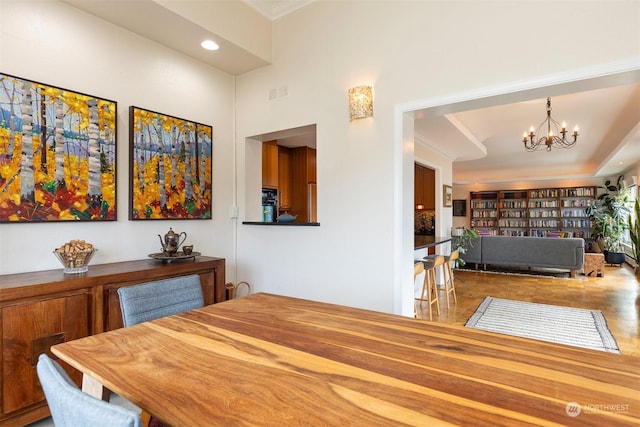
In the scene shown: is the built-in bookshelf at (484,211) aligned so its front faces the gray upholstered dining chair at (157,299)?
yes

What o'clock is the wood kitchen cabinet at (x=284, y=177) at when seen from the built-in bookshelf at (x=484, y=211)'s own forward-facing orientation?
The wood kitchen cabinet is roughly at 1 o'clock from the built-in bookshelf.

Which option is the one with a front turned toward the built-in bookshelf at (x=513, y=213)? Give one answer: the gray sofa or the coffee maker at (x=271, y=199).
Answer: the gray sofa

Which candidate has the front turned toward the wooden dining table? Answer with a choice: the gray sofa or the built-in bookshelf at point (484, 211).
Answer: the built-in bookshelf

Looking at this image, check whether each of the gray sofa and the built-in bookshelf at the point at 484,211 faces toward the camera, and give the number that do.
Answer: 1

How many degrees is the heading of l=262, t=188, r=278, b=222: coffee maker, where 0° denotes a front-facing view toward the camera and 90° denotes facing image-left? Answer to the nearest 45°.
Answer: approximately 45°

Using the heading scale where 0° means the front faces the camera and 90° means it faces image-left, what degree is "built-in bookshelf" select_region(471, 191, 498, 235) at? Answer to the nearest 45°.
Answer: approximately 0°

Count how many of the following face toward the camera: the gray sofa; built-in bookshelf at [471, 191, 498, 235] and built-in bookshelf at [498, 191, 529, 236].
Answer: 2

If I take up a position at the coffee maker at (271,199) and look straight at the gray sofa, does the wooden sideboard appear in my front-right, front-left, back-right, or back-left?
back-right

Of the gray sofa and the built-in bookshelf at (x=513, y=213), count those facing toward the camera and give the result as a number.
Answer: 1

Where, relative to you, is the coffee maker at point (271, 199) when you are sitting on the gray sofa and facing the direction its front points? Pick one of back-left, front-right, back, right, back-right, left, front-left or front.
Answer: back-left

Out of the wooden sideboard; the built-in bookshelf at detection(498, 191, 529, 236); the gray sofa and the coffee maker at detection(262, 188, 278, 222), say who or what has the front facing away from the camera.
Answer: the gray sofa

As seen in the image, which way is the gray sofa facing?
away from the camera

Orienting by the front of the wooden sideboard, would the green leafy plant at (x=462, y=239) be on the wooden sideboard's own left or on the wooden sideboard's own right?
on the wooden sideboard's own left
